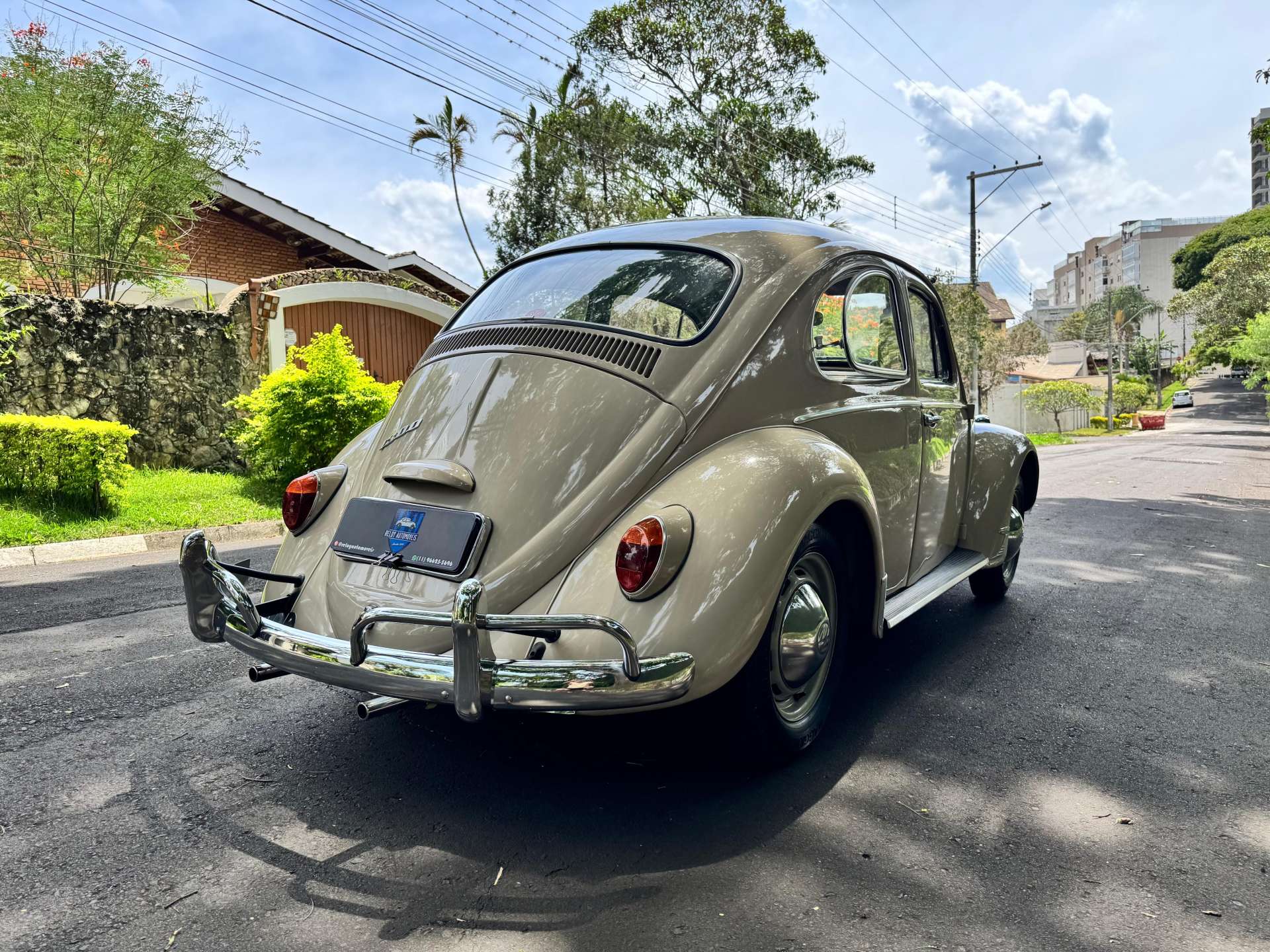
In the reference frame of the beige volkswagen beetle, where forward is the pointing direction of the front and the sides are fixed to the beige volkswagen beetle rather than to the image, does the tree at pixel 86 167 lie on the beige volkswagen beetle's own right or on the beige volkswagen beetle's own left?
on the beige volkswagen beetle's own left

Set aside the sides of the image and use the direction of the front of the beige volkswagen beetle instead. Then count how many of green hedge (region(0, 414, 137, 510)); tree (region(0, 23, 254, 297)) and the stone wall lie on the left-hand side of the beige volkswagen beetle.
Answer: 3

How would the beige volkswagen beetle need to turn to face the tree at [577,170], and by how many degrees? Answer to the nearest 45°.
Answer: approximately 45° to its left

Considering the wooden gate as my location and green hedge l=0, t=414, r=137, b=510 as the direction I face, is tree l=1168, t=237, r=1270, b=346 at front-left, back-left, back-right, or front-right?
back-left

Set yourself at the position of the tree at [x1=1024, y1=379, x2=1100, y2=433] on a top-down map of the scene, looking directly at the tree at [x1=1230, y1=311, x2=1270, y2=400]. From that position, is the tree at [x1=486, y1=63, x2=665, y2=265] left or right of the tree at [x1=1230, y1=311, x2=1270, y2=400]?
right

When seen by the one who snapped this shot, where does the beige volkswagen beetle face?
facing away from the viewer and to the right of the viewer

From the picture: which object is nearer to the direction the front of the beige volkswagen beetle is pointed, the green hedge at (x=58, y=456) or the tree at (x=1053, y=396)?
the tree

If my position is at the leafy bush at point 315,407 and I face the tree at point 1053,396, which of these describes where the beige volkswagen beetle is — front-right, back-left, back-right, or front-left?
back-right

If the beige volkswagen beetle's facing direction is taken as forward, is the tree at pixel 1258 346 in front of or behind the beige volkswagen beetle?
in front

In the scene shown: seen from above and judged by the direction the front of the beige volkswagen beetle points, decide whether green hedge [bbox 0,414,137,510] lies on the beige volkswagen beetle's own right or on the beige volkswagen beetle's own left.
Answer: on the beige volkswagen beetle's own left

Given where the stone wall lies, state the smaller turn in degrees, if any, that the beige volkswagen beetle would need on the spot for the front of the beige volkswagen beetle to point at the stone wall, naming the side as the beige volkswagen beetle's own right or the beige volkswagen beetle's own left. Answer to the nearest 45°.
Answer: approximately 90° to the beige volkswagen beetle's own left
